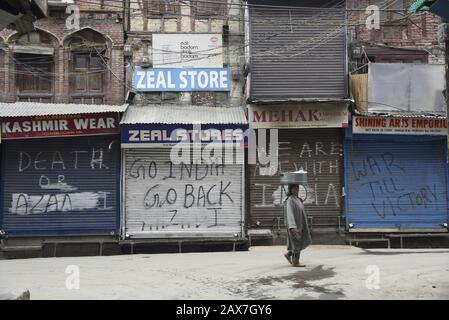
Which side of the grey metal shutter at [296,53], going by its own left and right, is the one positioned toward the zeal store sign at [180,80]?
right

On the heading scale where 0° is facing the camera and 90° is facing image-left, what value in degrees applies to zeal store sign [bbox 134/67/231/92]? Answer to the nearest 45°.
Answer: approximately 0°

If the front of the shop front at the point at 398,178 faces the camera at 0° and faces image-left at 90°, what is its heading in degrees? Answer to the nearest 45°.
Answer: approximately 0°

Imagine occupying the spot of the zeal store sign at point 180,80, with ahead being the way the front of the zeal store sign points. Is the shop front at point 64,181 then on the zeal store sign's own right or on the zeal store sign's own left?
on the zeal store sign's own right

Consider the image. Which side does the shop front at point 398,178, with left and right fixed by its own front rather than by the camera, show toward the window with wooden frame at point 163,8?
right
